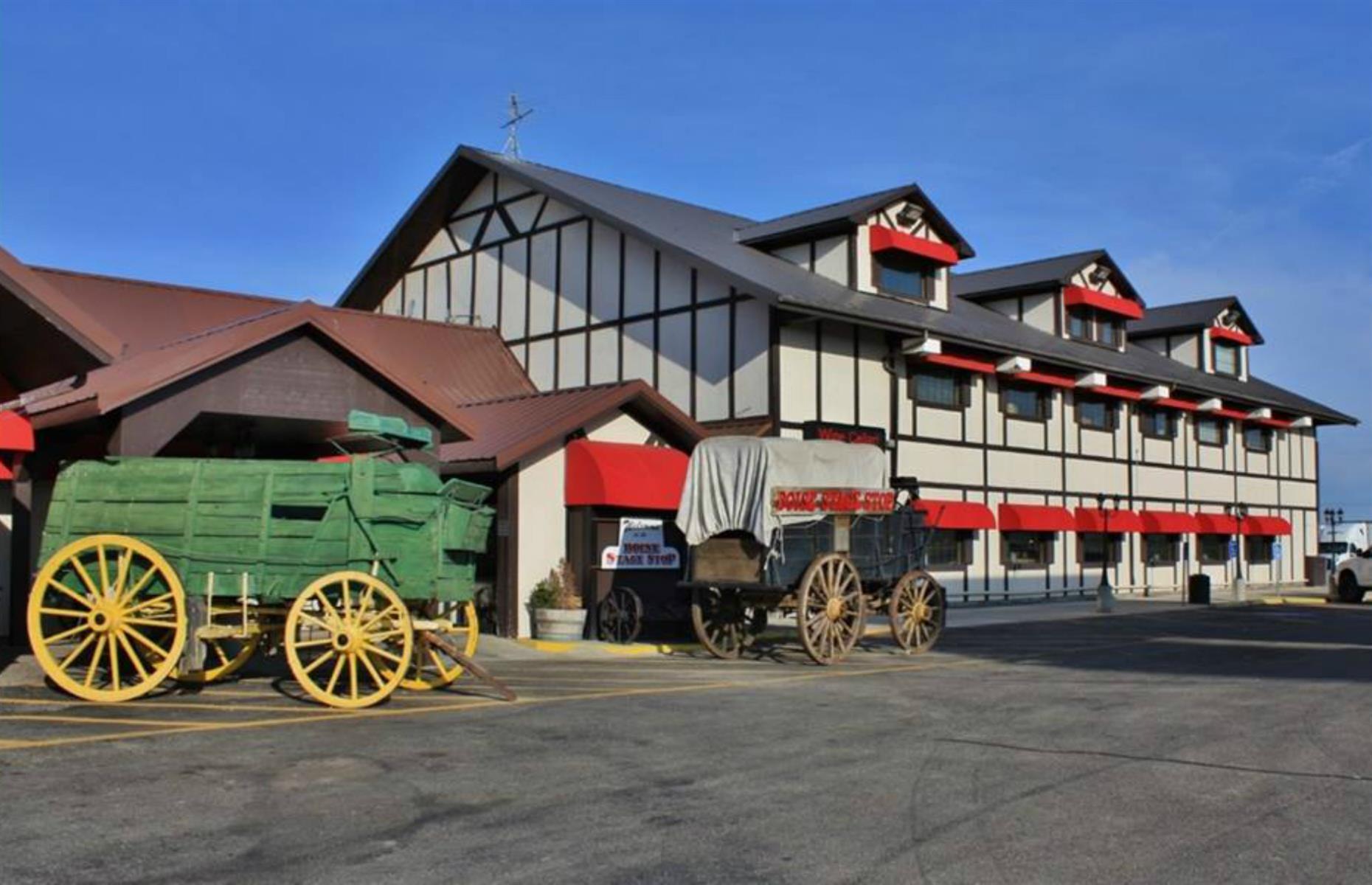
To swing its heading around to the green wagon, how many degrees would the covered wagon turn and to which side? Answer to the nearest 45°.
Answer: approximately 180°

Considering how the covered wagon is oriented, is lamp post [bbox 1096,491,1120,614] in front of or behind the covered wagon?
in front

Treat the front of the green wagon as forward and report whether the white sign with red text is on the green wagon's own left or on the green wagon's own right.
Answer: on the green wagon's own left

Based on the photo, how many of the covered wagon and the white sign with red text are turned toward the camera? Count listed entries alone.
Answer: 1

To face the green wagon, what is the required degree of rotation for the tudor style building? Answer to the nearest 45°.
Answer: approximately 45° to its right

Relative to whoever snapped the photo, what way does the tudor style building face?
facing the viewer and to the right of the viewer

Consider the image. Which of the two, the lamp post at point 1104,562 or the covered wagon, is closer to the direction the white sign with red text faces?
the covered wagon

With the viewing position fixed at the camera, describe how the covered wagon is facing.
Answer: facing away from the viewer and to the right of the viewer

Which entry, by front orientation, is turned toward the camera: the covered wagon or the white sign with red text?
the white sign with red text

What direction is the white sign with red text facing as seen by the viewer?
toward the camera
